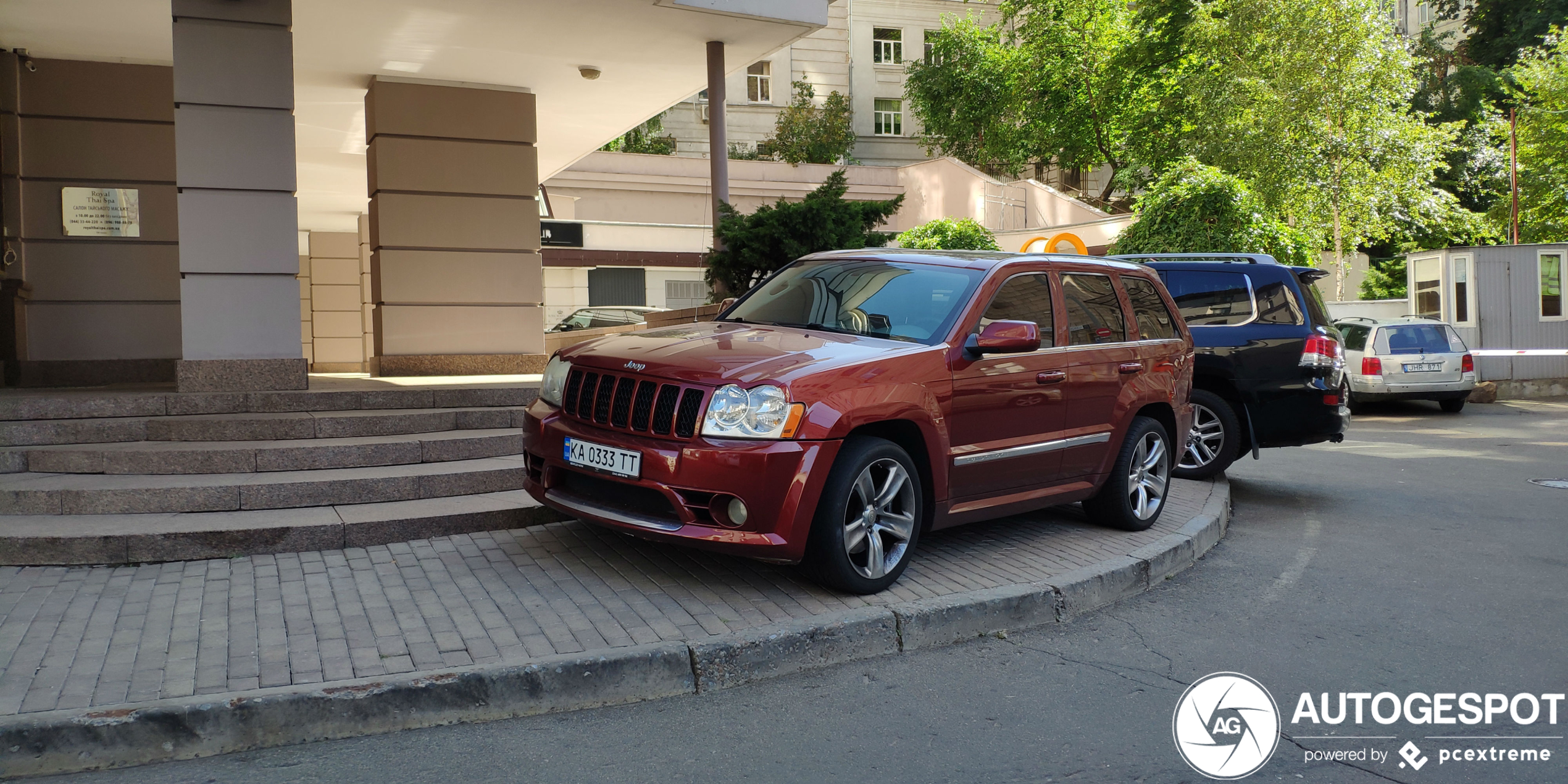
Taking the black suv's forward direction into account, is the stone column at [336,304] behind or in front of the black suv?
in front

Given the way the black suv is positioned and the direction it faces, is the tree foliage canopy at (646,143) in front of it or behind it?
in front

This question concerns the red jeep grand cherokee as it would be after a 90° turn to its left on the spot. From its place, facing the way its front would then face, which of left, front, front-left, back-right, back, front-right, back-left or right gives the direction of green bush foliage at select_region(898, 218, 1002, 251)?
back-left

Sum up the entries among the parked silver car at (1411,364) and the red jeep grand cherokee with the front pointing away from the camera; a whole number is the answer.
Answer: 1

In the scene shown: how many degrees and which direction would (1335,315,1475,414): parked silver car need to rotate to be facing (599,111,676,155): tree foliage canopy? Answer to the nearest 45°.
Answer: approximately 45° to its left

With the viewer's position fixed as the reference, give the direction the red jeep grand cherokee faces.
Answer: facing the viewer and to the left of the viewer

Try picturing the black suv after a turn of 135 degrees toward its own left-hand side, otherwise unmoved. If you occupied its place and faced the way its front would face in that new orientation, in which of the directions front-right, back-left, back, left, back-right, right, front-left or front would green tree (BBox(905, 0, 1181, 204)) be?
back

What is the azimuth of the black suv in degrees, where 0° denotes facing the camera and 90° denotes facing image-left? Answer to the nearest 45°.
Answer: approximately 135°

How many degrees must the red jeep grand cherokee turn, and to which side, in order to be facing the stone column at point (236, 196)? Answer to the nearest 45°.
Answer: approximately 90° to its right

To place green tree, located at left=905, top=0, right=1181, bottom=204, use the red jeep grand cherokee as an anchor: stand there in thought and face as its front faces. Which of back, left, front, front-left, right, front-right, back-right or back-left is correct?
back-right

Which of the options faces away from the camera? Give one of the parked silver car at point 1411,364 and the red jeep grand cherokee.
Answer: the parked silver car

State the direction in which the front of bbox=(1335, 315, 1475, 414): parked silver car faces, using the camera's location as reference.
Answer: facing away from the viewer

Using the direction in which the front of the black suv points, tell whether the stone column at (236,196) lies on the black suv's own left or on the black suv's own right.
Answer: on the black suv's own left

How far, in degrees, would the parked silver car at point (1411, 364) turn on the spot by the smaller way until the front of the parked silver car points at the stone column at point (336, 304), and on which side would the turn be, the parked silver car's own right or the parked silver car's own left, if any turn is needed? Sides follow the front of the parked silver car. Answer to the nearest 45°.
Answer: approximately 90° to the parked silver car's own left
